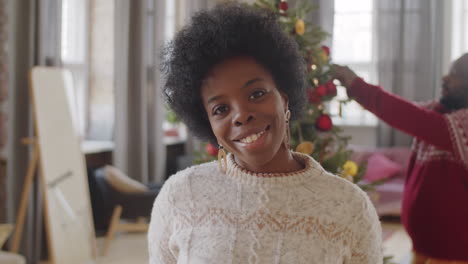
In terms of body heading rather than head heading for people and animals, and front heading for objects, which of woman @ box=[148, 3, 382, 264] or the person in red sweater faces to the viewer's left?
the person in red sweater

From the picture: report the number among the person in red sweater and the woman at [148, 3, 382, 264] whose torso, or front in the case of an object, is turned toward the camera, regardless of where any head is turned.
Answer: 1

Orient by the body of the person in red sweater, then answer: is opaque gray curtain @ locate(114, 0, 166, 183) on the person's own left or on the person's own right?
on the person's own right

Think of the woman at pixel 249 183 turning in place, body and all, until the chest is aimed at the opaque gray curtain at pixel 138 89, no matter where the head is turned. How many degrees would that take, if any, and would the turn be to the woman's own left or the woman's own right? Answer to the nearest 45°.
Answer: approximately 180°

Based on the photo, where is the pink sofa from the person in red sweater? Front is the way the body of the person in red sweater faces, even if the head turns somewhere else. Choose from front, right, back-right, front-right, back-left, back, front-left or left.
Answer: right

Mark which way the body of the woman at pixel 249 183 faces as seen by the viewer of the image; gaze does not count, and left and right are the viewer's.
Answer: facing the viewer

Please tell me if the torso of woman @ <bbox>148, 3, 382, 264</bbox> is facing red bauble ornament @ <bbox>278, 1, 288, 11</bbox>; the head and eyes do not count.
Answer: no

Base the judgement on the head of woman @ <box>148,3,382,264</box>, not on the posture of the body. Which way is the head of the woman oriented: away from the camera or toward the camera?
toward the camera

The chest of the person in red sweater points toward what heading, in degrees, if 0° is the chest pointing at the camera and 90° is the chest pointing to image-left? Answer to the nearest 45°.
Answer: approximately 90°

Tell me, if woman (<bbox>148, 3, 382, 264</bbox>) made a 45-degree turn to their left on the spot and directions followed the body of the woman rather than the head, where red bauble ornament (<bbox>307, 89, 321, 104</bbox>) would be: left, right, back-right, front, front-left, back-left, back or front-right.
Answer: back-left

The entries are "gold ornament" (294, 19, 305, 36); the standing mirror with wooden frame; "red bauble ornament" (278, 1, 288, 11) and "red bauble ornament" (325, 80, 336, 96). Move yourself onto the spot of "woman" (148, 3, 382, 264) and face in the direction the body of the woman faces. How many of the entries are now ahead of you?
0

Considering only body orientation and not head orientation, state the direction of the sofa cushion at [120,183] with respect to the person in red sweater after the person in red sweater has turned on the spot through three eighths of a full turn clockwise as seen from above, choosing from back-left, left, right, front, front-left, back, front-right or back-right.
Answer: left

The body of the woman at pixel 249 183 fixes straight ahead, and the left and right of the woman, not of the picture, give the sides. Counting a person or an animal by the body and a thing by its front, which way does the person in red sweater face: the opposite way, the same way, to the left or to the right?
to the right
